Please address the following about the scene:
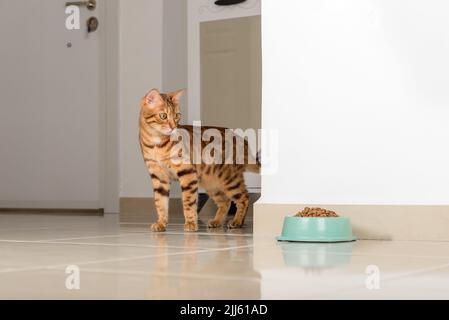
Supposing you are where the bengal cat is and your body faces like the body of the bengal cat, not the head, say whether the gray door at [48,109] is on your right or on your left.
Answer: on your right

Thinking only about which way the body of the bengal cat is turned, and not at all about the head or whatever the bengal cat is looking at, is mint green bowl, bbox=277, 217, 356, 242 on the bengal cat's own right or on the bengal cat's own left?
on the bengal cat's own left

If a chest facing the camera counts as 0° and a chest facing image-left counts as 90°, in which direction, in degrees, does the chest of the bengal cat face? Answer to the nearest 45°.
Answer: approximately 45°

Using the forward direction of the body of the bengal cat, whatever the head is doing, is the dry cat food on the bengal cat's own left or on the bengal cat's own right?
on the bengal cat's own left

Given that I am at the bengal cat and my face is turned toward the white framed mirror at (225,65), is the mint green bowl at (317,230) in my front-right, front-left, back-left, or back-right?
back-right

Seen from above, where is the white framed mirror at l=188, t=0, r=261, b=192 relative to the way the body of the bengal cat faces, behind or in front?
behind
